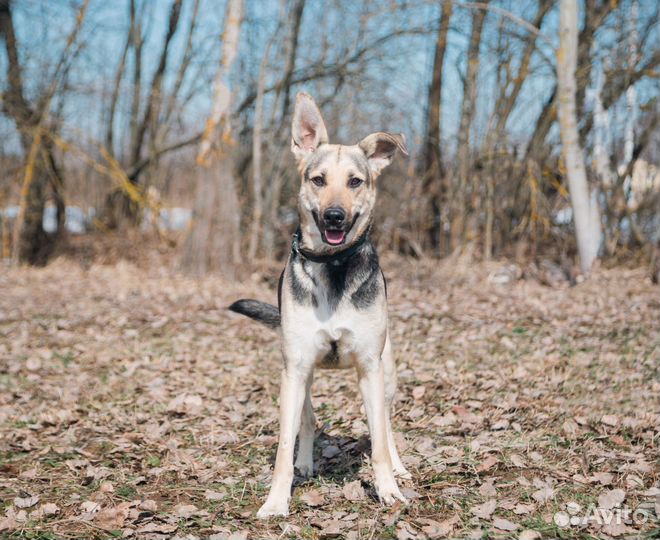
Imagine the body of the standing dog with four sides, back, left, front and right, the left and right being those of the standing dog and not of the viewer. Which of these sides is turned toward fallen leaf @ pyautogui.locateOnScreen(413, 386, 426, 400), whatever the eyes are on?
back

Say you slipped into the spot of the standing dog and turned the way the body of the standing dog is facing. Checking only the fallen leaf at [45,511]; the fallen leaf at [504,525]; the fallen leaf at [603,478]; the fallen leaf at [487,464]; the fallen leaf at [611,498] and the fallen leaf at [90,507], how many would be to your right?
2

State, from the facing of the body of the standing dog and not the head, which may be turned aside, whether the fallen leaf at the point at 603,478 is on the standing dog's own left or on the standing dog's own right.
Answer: on the standing dog's own left

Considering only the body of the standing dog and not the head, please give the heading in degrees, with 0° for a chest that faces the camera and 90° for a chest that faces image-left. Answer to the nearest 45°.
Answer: approximately 0°

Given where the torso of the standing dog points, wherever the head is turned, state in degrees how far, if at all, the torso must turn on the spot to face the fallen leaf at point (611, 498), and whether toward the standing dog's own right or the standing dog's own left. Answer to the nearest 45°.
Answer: approximately 90° to the standing dog's own left

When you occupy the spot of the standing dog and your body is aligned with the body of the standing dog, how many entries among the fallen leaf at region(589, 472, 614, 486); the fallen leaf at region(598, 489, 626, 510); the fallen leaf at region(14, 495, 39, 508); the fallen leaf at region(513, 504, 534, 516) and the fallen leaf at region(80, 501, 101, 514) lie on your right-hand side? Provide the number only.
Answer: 2

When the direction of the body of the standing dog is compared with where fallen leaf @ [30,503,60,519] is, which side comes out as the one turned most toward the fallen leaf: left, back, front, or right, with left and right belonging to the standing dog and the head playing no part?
right

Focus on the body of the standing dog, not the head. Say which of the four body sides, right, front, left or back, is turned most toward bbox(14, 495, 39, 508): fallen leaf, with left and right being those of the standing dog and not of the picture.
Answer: right

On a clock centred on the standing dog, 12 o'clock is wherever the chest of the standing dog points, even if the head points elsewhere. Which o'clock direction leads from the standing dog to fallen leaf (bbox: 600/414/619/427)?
The fallen leaf is roughly at 8 o'clock from the standing dog.

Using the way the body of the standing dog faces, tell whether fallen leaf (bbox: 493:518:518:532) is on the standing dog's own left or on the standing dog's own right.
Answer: on the standing dog's own left

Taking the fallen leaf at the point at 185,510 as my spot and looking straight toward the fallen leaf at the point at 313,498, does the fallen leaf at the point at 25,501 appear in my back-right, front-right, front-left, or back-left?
back-left
